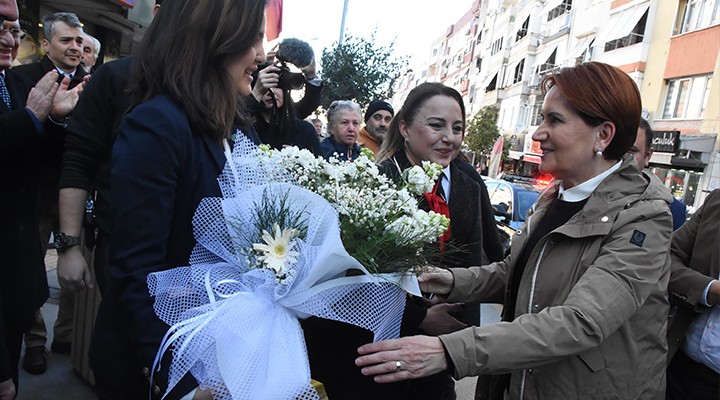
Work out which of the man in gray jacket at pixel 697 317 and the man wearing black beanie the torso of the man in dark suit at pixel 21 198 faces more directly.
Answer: the man in gray jacket

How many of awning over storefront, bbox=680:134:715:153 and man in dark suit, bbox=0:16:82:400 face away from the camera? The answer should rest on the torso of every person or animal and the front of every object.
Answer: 0

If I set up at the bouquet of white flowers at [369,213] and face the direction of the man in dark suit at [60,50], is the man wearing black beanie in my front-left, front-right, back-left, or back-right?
front-right

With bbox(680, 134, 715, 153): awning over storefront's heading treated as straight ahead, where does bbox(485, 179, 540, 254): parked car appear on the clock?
The parked car is roughly at 11 o'clock from the awning over storefront.

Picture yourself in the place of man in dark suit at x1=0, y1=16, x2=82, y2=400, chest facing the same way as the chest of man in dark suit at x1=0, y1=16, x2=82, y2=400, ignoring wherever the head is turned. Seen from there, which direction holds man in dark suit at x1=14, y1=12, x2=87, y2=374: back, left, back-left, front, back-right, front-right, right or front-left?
back-left

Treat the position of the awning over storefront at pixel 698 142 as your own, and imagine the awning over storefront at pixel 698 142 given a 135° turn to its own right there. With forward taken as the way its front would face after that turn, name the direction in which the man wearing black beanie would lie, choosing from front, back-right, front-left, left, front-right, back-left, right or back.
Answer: back

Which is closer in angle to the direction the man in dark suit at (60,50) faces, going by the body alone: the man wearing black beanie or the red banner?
the man wearing black beanie

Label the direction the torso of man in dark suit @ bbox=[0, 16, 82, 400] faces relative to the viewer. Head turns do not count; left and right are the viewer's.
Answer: facing the viewer and to the right of the viewer

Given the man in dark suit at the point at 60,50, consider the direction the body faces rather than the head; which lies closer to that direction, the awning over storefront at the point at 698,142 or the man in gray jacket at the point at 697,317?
the man in gray jacket

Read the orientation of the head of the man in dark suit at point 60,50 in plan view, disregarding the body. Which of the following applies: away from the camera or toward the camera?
toward the camera

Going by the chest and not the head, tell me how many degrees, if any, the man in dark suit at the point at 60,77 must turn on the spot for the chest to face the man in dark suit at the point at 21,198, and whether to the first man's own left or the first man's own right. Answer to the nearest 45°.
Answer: approximately 45° to the first man's own right

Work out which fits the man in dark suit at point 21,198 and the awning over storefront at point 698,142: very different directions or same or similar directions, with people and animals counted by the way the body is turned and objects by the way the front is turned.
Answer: very different directions
